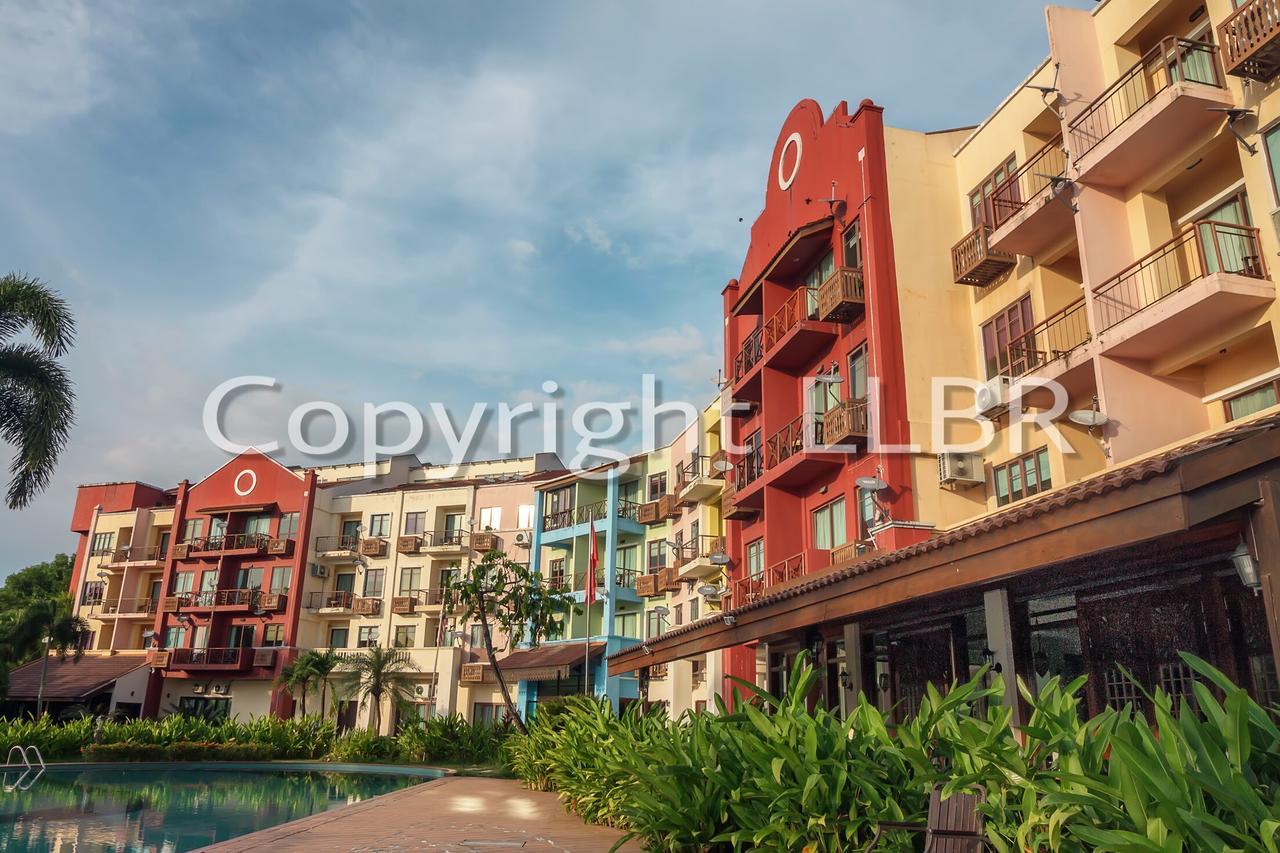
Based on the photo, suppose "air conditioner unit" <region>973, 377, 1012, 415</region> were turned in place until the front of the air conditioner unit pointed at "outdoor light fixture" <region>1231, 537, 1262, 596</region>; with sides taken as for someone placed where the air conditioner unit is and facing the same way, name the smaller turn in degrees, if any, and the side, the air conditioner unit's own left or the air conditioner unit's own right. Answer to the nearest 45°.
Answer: approximately 45° to the air conditioner unit's own left

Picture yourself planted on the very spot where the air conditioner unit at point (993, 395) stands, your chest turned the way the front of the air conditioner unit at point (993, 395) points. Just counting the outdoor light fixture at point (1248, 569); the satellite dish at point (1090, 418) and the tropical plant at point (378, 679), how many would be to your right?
1

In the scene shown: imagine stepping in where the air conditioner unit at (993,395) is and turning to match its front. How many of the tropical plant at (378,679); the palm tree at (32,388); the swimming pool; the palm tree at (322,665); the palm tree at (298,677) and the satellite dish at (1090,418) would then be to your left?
1

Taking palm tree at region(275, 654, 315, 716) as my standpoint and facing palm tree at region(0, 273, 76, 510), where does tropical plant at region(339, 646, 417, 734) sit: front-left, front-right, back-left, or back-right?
front-left

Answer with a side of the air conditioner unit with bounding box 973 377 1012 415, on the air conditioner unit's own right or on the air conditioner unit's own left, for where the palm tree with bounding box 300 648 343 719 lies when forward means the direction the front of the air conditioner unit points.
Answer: on the air conditioner unit's own right

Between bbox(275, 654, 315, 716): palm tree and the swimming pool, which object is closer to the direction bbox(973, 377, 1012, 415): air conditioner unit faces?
the swimming pool

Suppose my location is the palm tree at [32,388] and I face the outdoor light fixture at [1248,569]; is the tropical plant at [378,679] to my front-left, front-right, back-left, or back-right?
back-left

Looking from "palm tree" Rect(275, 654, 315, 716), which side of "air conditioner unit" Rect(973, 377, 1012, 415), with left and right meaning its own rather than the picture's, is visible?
right

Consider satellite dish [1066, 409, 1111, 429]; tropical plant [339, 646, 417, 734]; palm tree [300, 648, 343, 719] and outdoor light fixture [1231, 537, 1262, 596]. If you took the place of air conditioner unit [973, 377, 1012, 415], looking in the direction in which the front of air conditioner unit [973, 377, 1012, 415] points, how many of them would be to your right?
2

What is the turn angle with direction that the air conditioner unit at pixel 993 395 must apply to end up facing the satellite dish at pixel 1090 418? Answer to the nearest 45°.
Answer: approximately 90° to its left

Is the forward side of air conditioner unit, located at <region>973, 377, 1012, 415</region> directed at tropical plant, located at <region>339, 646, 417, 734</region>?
no

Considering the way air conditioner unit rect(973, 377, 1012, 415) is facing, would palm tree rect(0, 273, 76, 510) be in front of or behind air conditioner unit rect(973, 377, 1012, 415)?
in front

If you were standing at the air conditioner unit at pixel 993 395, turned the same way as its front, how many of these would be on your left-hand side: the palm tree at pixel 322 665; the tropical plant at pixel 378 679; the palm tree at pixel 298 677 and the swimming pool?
0

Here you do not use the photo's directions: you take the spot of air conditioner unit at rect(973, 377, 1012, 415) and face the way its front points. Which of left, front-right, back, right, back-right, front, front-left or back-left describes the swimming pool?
front-right
